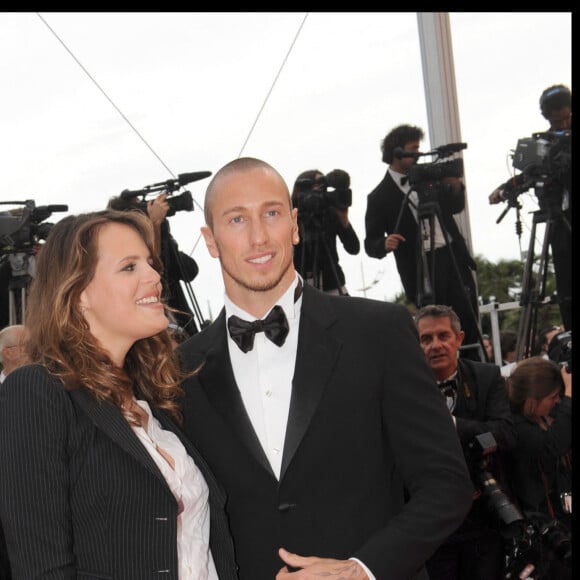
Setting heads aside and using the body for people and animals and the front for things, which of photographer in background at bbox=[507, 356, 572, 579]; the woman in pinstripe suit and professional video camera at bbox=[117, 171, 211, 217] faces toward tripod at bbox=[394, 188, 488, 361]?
the professional video camera

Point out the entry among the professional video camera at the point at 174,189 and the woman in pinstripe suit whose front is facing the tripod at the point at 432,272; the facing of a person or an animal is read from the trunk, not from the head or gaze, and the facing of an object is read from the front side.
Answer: the professional video camera

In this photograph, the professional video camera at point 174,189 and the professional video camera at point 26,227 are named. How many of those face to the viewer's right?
2

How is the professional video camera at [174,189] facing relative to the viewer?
to the viewer's right
